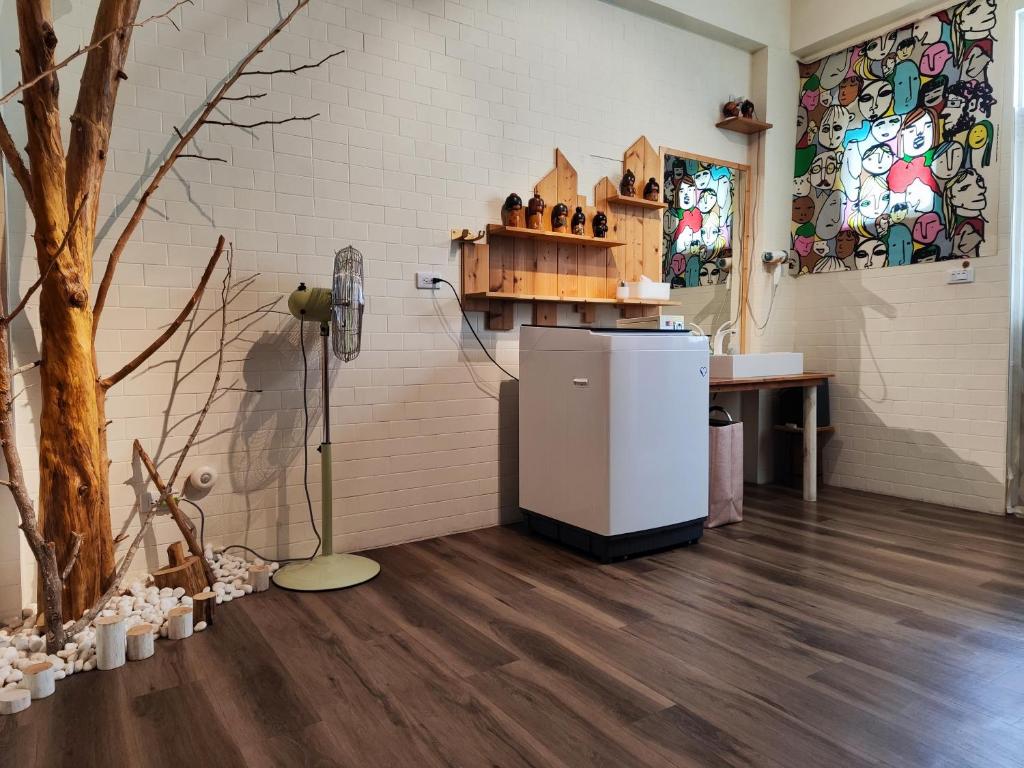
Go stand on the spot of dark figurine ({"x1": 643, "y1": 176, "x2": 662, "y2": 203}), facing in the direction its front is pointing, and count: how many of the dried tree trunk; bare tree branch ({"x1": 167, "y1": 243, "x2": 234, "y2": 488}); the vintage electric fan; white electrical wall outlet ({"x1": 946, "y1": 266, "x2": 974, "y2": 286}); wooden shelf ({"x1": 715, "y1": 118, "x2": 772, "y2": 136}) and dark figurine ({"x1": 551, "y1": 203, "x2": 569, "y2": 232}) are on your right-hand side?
4

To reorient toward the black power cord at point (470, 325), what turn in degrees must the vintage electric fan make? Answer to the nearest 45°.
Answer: approximately 45° to its left

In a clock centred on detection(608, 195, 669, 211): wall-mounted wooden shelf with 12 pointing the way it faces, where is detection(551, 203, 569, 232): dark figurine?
The dark figurine is roughly at 3 o'clock from the wall-mounted wooden shelf.

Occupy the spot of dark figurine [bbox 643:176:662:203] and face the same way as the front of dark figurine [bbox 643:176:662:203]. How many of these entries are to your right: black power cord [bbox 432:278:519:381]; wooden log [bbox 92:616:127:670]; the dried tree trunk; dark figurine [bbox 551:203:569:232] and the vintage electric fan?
5

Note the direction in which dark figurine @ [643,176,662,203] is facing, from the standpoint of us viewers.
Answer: facing the viewer and to the right of the viewer

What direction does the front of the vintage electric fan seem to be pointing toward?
to the viewer's right

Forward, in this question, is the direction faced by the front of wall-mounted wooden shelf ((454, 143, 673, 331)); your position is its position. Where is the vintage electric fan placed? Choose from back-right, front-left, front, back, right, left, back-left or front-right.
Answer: right

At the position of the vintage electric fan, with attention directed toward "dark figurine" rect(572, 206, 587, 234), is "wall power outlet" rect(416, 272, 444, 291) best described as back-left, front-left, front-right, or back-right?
front-left

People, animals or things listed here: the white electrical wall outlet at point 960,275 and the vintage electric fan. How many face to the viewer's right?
1

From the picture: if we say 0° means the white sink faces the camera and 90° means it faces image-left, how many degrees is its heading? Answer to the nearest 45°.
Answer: approximately 315°

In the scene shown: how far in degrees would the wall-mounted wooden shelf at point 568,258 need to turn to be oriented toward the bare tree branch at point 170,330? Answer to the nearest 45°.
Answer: approximately 90° to its right

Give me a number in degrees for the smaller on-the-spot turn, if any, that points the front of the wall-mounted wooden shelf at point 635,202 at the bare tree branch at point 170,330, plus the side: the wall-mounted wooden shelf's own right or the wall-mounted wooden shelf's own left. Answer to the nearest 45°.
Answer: approximately 90° to the wall-mounted wooden shelf's own right

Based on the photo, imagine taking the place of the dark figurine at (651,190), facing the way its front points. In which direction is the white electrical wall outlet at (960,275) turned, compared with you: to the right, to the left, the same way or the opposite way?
to the right

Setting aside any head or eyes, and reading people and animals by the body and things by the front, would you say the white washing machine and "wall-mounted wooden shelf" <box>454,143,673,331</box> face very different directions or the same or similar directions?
same or similar directions

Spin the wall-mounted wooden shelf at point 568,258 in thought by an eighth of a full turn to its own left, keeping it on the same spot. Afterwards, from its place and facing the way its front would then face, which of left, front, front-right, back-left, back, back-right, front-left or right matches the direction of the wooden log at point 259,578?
back-right

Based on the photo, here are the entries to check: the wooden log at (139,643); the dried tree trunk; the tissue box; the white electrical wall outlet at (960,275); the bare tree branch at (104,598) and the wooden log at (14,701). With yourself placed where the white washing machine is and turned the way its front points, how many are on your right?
4

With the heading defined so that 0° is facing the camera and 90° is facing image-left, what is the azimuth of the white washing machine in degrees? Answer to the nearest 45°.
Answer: approximately 315°

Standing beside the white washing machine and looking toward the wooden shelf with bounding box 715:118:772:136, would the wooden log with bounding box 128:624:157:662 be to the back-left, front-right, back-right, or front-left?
back-left

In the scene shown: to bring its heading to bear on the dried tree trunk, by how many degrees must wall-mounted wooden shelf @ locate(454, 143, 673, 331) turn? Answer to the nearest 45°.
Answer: approximately 90° to its right
